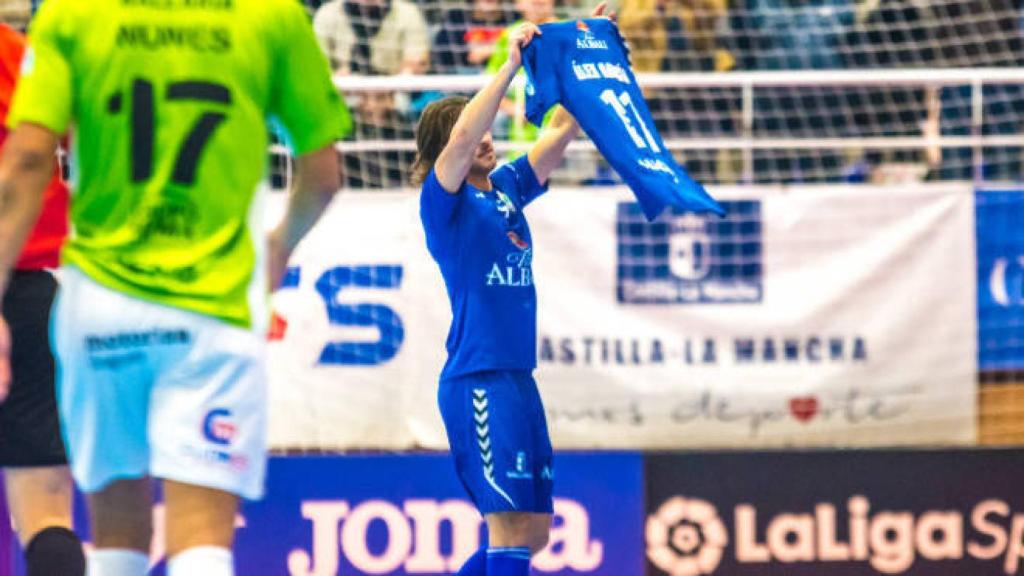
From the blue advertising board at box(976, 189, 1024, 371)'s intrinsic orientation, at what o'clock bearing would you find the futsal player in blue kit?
The futsal player in blue kit is roughly at 1 o'clock from the blue advertising board.

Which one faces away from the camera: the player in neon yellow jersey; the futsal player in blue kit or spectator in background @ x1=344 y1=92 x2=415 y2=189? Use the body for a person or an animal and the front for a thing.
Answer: the player in neon yellow jersey

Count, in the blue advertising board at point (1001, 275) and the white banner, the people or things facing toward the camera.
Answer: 2

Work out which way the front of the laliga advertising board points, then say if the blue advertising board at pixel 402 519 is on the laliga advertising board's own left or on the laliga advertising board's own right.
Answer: on the laliga advertising board's own right

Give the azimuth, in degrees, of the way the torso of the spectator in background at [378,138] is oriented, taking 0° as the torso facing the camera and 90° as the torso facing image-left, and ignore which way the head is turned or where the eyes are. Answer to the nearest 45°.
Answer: approximately 0°

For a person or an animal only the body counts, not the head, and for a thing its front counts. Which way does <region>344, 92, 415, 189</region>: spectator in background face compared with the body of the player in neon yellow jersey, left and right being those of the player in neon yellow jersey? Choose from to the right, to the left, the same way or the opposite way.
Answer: the opposite way

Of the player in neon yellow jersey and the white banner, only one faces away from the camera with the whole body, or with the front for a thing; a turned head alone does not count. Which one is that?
the player in neon yellow jersey

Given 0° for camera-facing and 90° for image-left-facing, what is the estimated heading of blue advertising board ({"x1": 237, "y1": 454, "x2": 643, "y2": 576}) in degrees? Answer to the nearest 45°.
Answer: approximately 0°

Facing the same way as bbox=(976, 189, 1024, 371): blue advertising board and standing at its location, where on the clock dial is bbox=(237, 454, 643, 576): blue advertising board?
bbox=(237, 454, 643, 576): blue advertising board is roughly at 2 o'clock from bbox=(976, 189, 1024, 371): blue advertising board.

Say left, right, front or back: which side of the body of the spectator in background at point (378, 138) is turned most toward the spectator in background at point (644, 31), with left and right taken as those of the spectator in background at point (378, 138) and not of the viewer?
left
